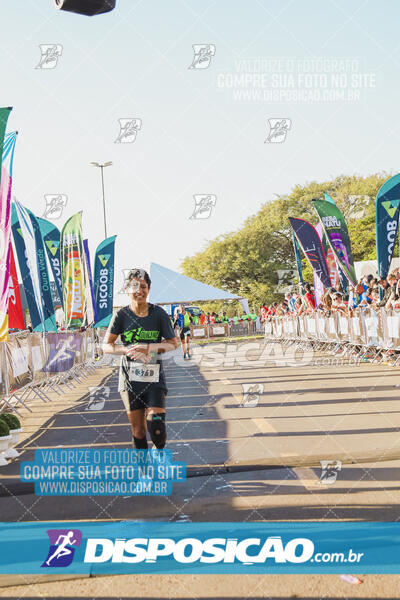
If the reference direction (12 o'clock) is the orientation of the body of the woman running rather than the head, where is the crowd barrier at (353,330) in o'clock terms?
The crowd barrier is roughly at 7 o'clock from the woman running.

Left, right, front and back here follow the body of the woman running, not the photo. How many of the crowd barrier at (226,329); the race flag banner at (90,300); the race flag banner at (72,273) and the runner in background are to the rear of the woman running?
4

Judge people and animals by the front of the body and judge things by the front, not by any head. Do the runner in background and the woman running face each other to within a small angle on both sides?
no

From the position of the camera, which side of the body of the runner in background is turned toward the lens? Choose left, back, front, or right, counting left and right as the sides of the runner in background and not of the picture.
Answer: front

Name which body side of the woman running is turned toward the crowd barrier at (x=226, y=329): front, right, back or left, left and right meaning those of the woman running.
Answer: back

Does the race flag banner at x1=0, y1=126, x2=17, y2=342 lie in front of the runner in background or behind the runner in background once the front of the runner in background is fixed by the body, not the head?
in front

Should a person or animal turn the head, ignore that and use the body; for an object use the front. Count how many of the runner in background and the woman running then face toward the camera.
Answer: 2

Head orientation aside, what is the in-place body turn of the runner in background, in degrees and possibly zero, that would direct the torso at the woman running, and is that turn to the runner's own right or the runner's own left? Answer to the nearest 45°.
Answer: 0° — they already face them

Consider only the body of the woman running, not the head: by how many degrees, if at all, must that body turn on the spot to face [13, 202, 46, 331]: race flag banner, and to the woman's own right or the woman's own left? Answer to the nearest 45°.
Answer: approximately 180°

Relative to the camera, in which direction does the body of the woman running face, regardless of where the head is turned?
toward the camera

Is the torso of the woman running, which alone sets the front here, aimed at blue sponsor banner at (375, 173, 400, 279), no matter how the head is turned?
no

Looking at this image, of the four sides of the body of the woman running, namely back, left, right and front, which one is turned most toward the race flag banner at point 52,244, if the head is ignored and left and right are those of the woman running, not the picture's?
back

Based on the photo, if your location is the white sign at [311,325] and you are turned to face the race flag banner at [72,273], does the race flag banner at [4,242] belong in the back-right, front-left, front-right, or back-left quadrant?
front-left

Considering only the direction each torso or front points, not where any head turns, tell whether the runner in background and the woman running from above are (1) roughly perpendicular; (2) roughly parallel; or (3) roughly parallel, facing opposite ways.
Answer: roughly parallel

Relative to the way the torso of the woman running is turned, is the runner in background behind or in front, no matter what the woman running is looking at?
behind

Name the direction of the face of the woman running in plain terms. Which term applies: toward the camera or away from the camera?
toward the camera
